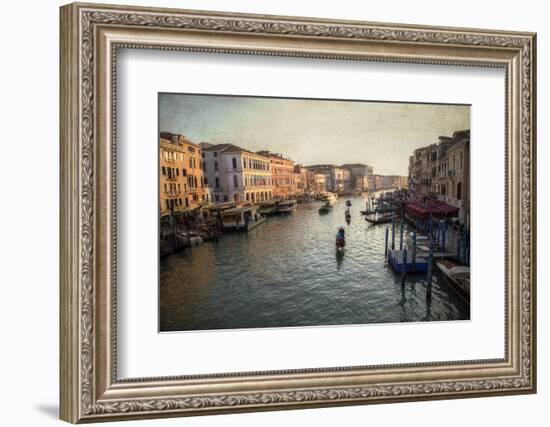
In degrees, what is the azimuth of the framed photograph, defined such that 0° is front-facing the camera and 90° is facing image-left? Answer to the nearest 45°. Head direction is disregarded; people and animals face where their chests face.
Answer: approximately 315°
